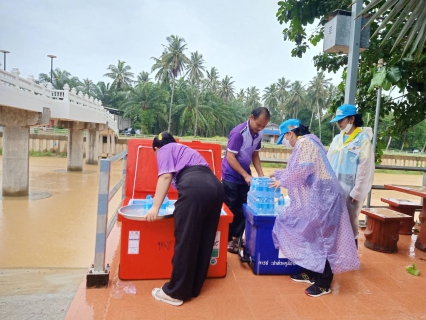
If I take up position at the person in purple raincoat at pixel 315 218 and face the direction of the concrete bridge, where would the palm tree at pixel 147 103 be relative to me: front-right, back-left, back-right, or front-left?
front-right

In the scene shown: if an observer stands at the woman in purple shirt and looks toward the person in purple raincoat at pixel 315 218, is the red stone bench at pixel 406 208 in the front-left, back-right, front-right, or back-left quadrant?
front-left

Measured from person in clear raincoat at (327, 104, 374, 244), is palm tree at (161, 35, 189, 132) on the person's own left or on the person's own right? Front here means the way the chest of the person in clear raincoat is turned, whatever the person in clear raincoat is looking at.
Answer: on the person's own right

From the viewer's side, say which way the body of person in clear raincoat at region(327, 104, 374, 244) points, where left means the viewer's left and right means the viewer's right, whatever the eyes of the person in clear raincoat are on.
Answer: facing the viewer and to the left of the viewer

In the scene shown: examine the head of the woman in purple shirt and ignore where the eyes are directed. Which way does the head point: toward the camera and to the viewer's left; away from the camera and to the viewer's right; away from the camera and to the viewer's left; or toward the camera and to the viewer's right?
away from the camera and to the viewer's left

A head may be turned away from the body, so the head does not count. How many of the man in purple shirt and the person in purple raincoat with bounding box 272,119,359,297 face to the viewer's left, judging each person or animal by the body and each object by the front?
1

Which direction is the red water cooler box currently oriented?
toward the camera

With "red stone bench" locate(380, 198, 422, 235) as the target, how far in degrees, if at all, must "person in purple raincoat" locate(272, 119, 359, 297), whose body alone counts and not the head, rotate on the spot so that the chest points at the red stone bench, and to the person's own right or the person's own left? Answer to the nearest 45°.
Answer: approximately 135° to the person's own right

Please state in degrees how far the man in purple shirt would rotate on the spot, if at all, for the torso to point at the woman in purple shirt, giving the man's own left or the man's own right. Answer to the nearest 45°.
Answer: approximately 45° to the man's own right

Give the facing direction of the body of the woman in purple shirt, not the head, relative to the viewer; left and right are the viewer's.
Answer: facing away from the viewer and to the left of the viewer

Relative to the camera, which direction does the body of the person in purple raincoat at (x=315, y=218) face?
to the viewer's left

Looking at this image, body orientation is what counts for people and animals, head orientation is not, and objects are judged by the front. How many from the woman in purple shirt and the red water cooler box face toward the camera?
1

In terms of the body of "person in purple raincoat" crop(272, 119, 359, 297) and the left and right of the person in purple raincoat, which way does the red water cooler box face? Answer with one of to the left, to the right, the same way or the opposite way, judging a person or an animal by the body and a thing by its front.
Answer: to the left

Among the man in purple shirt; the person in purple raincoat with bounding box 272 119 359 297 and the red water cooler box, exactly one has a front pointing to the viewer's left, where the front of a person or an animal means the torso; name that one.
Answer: the person in purple raincoat

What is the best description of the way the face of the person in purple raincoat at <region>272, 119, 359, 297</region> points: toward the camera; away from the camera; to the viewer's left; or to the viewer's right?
to the viewer's left

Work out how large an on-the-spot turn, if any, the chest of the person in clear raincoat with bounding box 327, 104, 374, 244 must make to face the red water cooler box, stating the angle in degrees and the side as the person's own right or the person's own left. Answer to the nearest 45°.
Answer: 0° — they already face it

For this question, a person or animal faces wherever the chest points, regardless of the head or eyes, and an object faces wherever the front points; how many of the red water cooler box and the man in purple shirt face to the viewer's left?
0
